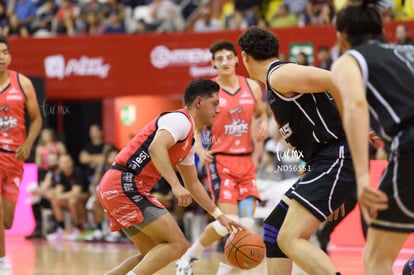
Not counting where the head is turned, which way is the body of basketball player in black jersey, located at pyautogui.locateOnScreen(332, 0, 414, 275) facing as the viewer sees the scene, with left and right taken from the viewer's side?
facing away from the viewer and to the left of the viewer

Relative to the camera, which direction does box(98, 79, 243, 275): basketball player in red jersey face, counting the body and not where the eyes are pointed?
to the viewer's right

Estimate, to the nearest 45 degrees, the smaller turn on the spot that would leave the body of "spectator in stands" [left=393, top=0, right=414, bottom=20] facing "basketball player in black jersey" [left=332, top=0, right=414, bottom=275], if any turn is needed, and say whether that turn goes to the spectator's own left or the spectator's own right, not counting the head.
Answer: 0° — they already face them

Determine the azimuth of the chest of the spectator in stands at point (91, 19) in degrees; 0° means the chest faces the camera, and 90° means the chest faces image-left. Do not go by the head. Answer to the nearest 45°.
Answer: approximately 0°

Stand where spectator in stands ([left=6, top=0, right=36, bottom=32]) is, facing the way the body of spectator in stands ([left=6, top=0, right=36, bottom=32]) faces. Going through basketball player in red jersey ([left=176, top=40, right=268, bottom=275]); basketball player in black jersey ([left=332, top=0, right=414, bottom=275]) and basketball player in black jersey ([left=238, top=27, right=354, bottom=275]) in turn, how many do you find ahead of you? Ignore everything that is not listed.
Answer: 3

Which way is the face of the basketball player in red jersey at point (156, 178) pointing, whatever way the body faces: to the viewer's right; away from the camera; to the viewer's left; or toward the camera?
to the viewer's right

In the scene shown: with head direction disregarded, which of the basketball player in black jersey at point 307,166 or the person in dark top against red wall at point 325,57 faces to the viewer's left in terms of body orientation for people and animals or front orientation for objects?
the basketball player in black jersey
